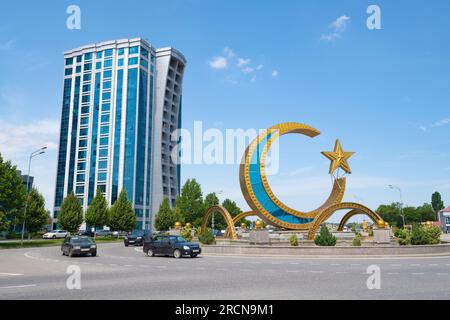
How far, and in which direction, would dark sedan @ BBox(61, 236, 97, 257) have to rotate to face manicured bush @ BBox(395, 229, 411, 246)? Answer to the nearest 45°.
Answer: approximately 45° to its left

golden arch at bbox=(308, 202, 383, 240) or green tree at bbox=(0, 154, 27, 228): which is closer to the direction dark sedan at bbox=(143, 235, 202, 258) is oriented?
the golden arch

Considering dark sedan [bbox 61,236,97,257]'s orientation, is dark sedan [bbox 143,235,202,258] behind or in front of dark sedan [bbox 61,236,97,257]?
in front

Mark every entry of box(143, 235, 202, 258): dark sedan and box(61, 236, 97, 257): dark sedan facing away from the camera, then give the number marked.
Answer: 0

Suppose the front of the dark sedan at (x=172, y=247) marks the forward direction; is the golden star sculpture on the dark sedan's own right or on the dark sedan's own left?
on the dark sedan's own left

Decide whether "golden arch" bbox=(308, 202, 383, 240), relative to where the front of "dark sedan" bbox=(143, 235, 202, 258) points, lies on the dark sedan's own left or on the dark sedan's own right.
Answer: on the dark sedan's own left

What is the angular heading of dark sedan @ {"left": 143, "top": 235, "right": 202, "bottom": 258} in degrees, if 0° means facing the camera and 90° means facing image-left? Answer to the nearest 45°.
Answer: approximately 315°

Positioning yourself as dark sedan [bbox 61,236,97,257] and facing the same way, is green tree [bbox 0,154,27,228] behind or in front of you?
behind
